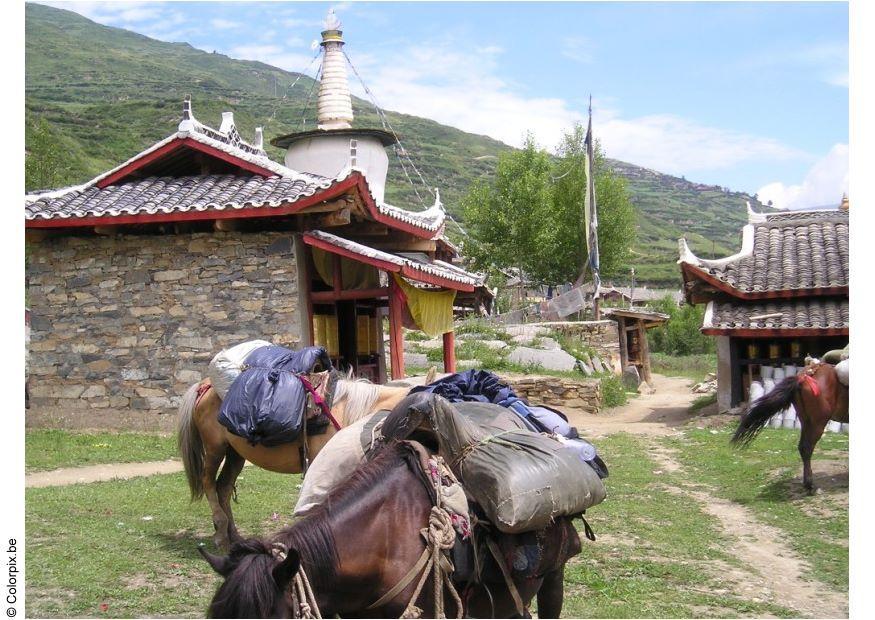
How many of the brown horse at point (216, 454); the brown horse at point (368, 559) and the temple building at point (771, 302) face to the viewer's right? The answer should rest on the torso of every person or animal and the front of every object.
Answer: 1

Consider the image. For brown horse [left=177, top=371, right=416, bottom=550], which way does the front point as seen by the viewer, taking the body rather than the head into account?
to the viewer's right

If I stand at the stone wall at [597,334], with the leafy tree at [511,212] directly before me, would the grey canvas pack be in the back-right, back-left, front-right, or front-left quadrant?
back-left

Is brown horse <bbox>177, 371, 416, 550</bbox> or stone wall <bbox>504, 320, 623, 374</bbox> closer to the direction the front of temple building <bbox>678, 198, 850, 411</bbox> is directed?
the brown horse

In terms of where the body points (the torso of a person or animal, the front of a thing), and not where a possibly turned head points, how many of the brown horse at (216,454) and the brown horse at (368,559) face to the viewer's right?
1

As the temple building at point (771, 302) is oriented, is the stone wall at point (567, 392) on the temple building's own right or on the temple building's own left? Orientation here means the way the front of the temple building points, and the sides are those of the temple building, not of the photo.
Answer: on the temple building's own right

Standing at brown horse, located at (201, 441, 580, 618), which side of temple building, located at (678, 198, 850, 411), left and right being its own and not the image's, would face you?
front

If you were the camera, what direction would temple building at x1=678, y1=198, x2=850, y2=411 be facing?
facing the viewer

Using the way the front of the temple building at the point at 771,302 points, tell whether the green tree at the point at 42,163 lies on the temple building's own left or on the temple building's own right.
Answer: on the temple building's own right

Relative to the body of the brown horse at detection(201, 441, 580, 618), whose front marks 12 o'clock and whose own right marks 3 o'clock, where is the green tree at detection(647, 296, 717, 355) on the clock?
The green tree is roughly at 5 o'clock from the brown horse.

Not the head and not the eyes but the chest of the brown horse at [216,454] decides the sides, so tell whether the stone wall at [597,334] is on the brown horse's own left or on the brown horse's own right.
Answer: on the brown horse's own left
